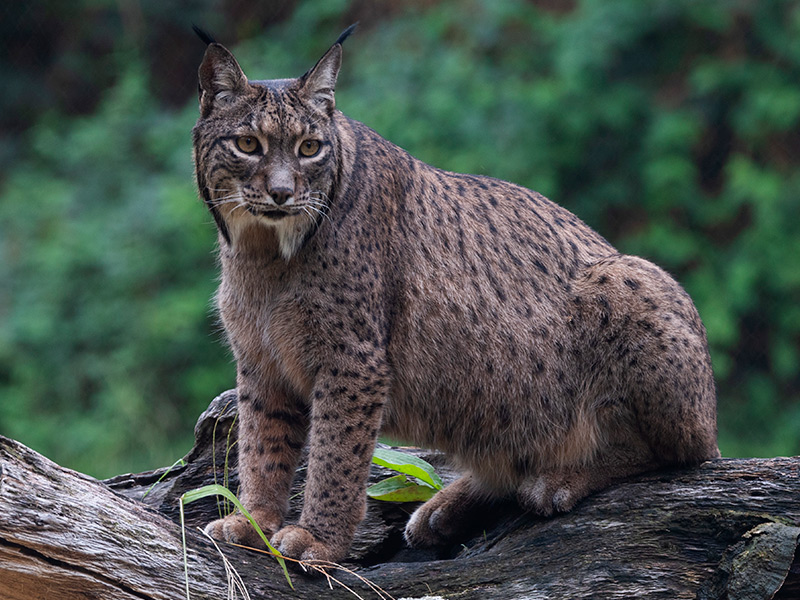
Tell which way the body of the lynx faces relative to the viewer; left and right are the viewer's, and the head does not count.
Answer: facing the viewer and to the left of the viewer
